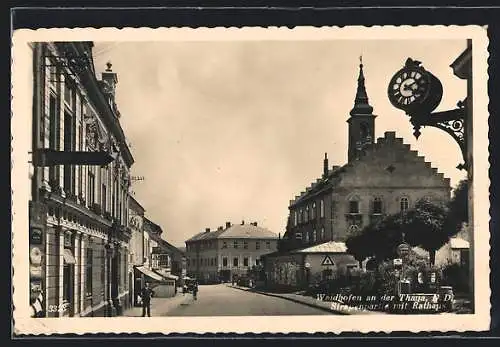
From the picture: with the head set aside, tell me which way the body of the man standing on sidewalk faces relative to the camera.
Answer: toward the camera

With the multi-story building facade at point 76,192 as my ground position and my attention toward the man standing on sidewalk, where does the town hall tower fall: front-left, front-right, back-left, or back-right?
front-right

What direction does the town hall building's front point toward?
toward the camera

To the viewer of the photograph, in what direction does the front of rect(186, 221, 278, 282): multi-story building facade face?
facing the viewer

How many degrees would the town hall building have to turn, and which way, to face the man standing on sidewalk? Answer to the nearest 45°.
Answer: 0° — it already faces them

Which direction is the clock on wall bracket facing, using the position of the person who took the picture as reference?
facing the viewer and to the left of the viewer

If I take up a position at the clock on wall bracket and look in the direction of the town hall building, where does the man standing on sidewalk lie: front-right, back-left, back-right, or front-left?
front-left
